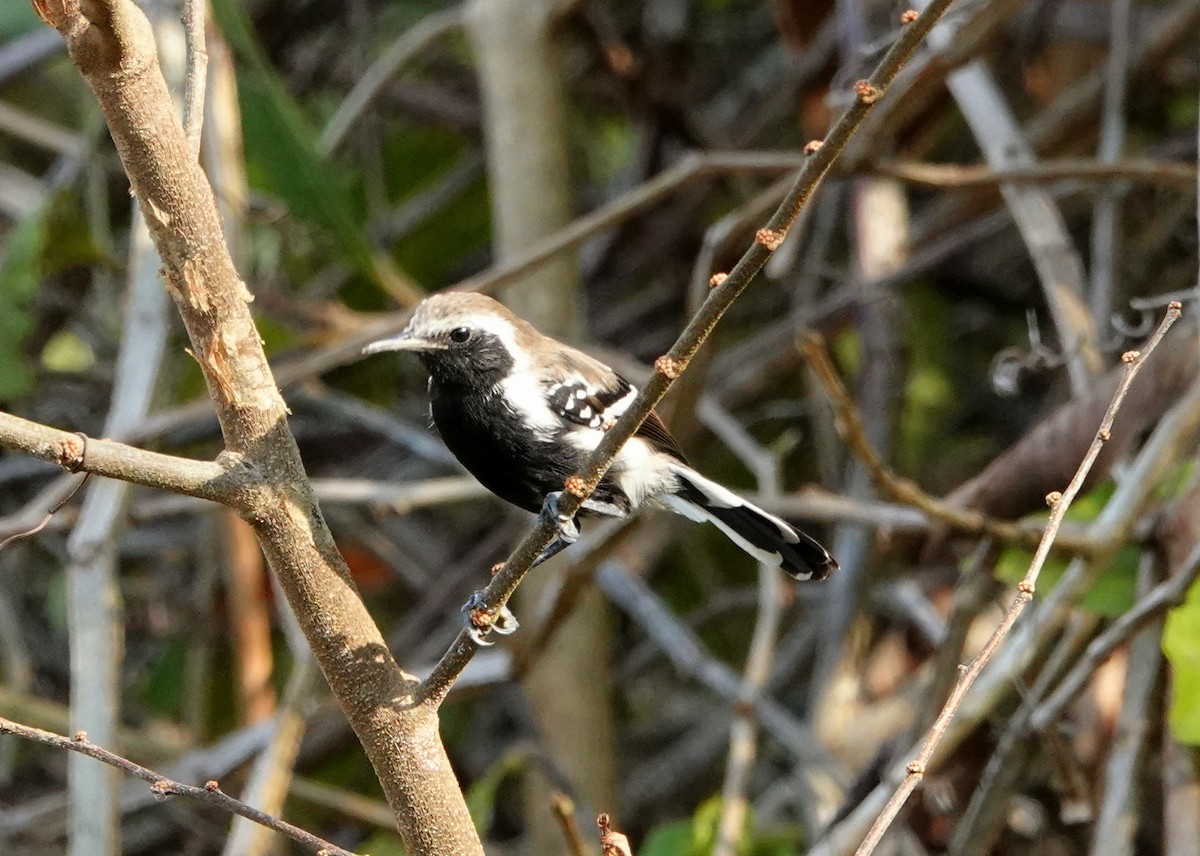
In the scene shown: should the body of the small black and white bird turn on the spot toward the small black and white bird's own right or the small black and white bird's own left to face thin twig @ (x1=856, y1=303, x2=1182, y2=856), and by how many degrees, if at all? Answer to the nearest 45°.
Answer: approximately 135° to the small black and white bird's own left

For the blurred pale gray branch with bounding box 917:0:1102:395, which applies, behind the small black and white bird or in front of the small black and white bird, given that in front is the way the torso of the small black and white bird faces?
behind

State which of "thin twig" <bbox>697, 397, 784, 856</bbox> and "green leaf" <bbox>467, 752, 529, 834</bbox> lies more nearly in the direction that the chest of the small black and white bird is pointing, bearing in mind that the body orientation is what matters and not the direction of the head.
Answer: the green leaf

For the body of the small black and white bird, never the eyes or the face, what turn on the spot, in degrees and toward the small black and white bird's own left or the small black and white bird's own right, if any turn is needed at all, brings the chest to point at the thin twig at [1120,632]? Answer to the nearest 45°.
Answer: approximately 180°

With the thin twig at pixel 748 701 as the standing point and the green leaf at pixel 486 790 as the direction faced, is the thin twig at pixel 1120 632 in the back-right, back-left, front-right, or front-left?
back-left

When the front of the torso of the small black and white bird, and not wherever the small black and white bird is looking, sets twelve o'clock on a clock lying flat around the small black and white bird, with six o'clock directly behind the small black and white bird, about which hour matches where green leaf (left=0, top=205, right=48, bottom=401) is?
The green leaf is roughly at 1 o'clock from the small black and white bird.

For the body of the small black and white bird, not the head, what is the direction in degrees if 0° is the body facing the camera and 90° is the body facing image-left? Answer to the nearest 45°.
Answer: approximately 90°

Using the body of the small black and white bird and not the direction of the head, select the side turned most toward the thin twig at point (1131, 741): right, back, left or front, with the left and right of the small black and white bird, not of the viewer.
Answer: back
